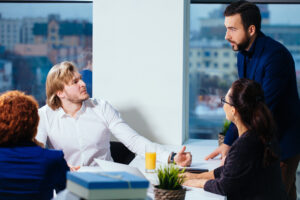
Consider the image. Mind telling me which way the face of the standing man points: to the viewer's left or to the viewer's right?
to the viewer's left

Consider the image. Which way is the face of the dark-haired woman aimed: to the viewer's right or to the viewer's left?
to the viewer's left

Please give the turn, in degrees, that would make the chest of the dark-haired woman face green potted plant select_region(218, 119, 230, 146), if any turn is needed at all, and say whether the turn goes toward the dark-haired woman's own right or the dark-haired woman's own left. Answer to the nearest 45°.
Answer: approximately 45° to the dark-haired woman's own right

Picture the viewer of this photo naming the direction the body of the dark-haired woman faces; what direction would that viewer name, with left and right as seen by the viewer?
facing away from the viewer and to the left of the viewer

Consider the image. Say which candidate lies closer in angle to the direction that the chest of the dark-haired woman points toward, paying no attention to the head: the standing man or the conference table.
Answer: the conference table

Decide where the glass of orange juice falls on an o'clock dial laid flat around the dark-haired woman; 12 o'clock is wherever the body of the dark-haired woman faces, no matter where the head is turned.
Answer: The glass of orange juice is roughly at 12 o'clock from the dark-haired woman.

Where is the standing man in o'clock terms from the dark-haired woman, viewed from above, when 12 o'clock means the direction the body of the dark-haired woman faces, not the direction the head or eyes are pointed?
The standing man is roughly at 2 o'clock from the dark-haired woman.

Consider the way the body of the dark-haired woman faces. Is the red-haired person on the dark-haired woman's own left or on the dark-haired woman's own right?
on the dark-haired woman's own left
